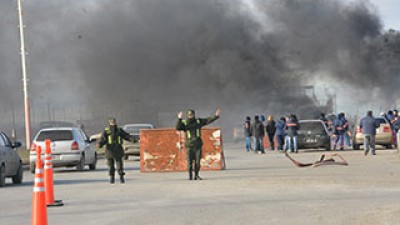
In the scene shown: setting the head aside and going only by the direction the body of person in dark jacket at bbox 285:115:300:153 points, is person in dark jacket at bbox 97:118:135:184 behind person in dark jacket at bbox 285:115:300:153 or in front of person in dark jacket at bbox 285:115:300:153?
behind

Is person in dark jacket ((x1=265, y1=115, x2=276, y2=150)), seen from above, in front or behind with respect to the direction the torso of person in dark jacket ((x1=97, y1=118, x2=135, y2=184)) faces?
behind

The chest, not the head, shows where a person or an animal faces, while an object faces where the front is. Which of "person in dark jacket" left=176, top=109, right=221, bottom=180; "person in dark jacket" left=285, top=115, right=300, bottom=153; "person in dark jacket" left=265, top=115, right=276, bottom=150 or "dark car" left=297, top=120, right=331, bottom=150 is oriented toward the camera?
"person in dark jacket" left=176, top=109, right=221, bottom=180

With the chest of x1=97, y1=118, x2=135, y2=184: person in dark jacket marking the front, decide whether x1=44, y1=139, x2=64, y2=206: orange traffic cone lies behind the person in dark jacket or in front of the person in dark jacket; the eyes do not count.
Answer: in front

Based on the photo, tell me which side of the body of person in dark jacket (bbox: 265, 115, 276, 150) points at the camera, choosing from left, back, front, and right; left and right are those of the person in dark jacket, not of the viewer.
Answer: back
